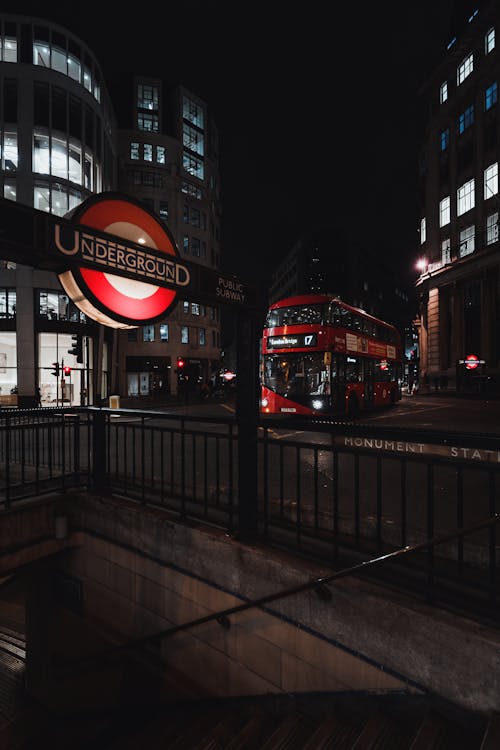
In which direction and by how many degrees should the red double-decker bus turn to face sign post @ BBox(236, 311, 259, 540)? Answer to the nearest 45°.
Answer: approximately 45° to its left

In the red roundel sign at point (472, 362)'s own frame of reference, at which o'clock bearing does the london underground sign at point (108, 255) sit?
The london underground sign is roughly at 12 o'clock from the red roundel sign.

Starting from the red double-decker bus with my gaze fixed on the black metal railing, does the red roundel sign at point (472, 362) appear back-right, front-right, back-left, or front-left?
back-left

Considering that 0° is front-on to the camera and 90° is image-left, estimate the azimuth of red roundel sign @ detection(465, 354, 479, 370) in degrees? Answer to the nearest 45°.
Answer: approximately 0°

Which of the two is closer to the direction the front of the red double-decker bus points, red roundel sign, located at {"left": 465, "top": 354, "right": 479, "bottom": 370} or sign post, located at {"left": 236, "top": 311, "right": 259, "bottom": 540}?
the sign post

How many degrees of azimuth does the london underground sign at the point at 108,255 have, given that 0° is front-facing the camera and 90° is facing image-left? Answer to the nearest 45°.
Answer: approximately 315°

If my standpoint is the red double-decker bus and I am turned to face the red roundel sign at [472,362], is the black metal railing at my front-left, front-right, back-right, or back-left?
back-right
